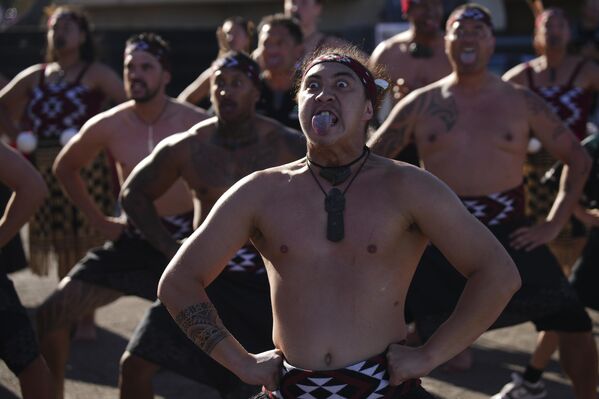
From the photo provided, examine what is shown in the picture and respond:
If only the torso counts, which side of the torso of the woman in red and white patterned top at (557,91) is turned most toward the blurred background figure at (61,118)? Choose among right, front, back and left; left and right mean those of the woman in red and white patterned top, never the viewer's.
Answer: right

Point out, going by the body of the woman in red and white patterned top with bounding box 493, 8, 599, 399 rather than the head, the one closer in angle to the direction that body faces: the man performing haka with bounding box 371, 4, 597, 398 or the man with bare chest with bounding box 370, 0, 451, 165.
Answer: the man performing haka

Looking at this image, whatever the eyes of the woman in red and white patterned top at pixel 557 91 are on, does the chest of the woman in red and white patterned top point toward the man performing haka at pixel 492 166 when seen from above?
yes

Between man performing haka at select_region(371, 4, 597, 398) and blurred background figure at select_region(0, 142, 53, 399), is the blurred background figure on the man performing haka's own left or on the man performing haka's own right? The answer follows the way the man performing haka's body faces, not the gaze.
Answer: on the man performing haka's own right

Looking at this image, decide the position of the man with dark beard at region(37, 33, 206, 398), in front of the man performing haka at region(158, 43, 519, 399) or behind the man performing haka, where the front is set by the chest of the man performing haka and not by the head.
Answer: behind

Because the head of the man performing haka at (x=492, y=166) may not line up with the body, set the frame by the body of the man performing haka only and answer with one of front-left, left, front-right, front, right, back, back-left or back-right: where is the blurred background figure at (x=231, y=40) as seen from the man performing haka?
back-right

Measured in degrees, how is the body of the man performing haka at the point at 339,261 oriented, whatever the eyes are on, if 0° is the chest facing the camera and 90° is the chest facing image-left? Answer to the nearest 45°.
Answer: approximately 0°

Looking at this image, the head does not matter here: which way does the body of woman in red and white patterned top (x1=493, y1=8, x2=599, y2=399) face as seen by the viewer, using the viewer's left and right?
facing the viewer

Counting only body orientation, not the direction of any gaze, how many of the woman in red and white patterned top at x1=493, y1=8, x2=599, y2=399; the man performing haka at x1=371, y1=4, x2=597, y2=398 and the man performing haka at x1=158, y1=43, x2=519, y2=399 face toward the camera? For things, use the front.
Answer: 3

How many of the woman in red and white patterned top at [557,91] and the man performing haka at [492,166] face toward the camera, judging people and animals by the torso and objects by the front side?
2

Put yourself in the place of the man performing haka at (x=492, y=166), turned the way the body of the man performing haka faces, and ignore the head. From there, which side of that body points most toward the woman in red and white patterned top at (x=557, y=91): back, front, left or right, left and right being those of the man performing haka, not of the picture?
back

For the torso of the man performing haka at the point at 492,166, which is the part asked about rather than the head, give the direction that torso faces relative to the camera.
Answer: toward the camera
